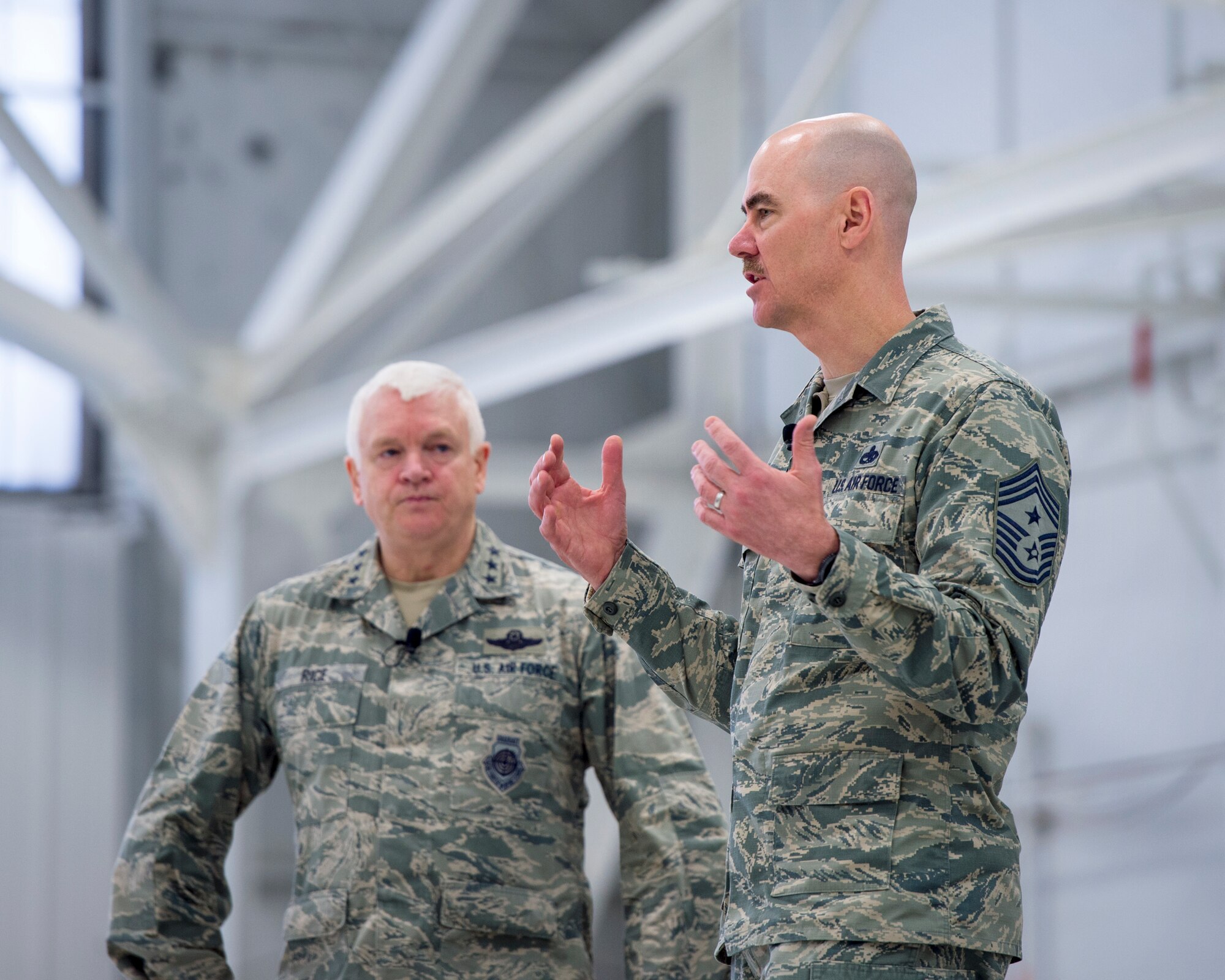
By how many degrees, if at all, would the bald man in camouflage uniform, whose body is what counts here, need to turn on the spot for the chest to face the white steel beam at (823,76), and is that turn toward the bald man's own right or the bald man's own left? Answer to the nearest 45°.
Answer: approximately 135° to the bald man's own right

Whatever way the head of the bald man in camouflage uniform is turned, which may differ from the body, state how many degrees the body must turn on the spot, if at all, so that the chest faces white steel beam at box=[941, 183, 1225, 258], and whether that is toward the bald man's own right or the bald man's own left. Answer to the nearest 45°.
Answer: approximately 135° to the bald man's own right

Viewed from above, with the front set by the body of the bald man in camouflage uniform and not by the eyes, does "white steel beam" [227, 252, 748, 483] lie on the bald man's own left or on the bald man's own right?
on the bald man's own right

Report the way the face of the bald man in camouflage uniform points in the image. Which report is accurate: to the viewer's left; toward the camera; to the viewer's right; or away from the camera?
to the viewer's left

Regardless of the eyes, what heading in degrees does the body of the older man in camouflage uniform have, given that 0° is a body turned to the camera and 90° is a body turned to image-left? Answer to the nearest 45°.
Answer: approximately 0°

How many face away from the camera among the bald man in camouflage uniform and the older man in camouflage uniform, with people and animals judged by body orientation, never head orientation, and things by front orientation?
0

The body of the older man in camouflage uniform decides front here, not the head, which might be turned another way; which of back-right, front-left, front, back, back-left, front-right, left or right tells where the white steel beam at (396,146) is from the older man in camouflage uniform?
back

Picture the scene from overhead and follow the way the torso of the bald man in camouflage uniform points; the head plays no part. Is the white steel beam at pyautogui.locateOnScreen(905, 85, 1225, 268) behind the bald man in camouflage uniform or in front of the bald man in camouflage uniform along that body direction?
behind

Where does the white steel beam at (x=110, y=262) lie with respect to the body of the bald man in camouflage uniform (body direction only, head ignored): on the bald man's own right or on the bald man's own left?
on the bald man's own right

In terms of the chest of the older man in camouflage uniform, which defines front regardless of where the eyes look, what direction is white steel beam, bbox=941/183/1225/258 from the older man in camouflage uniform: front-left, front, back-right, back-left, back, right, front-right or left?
back-left

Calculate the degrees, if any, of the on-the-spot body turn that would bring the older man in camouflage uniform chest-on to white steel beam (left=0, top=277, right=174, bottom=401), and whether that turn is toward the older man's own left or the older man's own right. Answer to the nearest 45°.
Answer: approximately 180°

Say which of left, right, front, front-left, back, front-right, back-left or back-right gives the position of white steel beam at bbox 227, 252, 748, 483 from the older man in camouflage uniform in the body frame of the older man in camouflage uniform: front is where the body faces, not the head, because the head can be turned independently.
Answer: back

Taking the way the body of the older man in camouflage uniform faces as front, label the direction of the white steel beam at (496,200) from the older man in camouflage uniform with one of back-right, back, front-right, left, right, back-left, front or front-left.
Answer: back

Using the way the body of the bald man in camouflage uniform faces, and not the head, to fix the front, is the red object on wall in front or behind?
behind

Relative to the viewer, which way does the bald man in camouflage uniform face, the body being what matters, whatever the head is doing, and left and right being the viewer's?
facing the viewer and to the left of the viewer
